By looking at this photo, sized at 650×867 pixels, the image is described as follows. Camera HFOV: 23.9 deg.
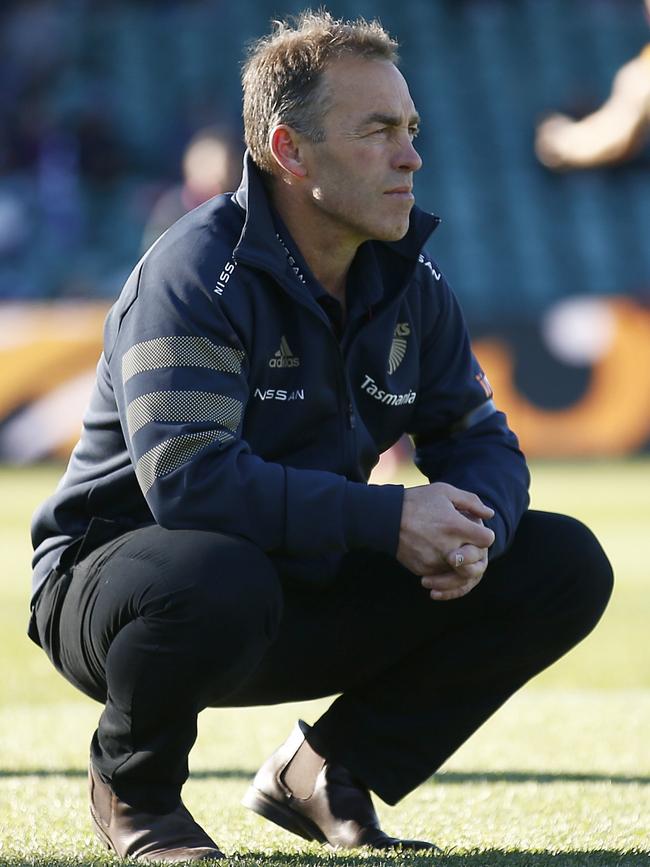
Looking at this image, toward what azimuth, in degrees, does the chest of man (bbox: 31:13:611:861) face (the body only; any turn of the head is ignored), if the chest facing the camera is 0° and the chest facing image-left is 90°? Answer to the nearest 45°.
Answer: approximately 315°
